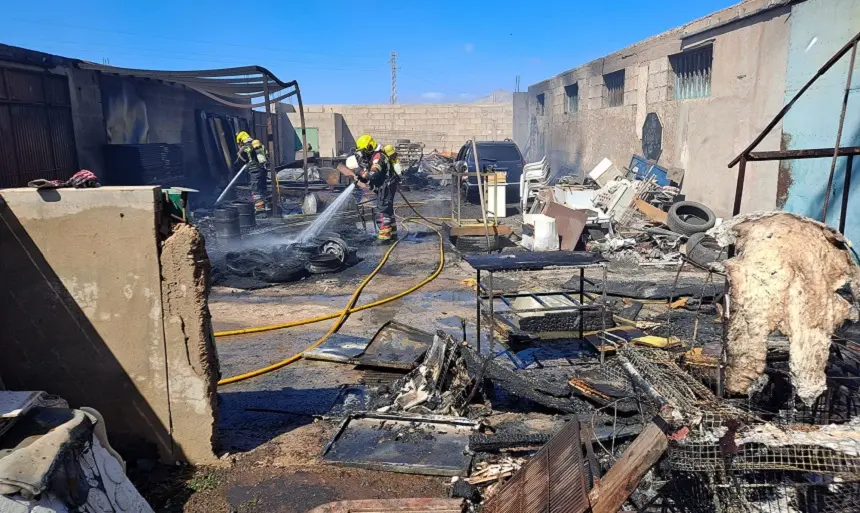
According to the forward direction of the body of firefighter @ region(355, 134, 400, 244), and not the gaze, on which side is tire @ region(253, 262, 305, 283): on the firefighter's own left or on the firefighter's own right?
on the firefighter's own left

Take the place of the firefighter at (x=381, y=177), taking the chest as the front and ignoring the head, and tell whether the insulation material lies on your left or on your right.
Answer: on your left

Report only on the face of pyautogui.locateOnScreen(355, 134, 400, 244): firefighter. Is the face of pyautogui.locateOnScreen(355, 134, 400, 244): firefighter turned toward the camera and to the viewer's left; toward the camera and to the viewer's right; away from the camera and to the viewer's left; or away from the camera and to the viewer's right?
toward the camera and to the viewer's left

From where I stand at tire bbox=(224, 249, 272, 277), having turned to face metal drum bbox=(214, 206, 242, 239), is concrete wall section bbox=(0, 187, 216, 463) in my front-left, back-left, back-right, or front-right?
back-left

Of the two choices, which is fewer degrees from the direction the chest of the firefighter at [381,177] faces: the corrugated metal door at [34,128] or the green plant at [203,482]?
the corrugated metal door

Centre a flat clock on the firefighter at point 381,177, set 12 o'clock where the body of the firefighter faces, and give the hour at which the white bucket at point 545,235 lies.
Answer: The white bucket is roughly at 7 o'clock from the firefighter.

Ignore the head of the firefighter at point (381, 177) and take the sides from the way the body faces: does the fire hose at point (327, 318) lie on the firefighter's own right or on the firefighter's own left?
on the firefighter's own left

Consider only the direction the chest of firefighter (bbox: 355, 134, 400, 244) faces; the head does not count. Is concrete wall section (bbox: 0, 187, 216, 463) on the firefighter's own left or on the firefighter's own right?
on the firefighter's own left

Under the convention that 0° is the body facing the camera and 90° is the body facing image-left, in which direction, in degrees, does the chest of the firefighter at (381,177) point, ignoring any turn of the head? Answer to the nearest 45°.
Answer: approximately 90°

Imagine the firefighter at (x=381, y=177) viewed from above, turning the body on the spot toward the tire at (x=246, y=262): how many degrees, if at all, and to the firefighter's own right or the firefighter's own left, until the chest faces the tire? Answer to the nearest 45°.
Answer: approximately 45° to the firefighter's own left

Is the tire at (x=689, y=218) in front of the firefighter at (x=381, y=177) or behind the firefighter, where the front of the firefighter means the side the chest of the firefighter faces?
behind

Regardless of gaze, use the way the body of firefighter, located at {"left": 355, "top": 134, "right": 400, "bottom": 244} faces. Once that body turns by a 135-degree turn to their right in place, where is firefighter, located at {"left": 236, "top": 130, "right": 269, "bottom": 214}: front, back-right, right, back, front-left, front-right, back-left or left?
left

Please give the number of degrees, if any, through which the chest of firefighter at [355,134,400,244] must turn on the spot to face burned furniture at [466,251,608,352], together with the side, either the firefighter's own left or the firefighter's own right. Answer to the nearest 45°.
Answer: approximately 90° to the firefighter's own left
